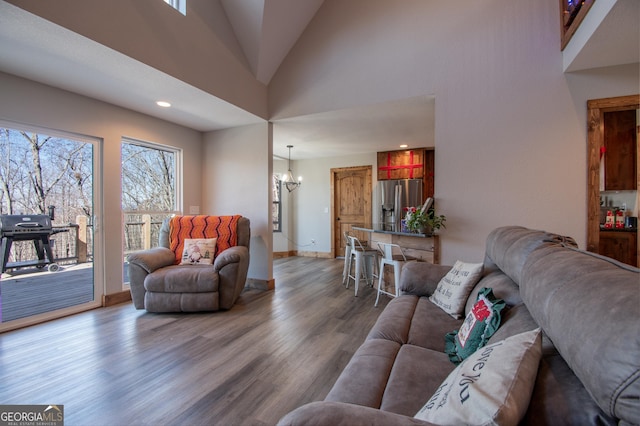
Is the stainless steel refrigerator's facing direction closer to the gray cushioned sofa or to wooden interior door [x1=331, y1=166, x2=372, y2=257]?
the gray cushioned sofa

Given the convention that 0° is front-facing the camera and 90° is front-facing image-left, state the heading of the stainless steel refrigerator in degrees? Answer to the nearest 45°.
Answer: approximately 0°

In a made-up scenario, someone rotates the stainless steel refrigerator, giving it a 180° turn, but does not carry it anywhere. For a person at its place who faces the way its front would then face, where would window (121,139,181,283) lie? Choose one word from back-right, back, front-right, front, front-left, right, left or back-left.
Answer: back-left

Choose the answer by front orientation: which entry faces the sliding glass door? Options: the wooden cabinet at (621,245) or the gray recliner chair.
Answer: the wooden cabinet

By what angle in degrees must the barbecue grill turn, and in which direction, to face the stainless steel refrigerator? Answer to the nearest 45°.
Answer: approximately 90° to its left

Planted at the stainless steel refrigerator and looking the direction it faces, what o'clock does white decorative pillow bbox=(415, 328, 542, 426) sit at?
The white decorative pillow is roughly at 12 o'clock from the stainless steel refrigerator.

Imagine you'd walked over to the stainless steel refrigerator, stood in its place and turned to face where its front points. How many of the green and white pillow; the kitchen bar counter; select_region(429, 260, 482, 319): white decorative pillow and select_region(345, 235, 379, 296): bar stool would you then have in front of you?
4

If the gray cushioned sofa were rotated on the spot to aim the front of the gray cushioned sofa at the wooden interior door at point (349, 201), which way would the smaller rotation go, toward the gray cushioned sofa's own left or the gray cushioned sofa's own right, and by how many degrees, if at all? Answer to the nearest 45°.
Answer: approximately 45° to the gray cushioned sofa's own right

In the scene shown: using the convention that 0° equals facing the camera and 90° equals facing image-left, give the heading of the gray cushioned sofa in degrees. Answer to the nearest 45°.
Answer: approximately 90°

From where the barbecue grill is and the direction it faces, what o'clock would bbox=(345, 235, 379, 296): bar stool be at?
The bar stool is roughly at 10 o'clock from the barbecue grill.

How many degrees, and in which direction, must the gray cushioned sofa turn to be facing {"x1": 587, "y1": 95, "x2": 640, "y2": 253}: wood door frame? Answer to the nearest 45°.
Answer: approximately 90° to its right
